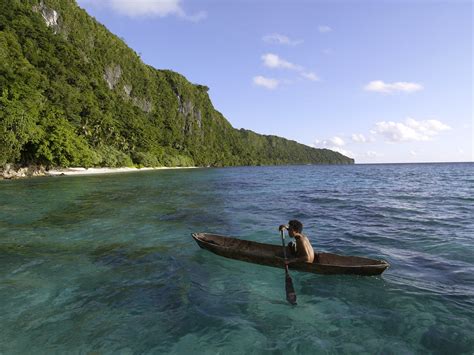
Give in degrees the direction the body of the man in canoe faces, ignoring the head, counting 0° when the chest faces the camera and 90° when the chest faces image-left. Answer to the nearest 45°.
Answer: approximately 90°
